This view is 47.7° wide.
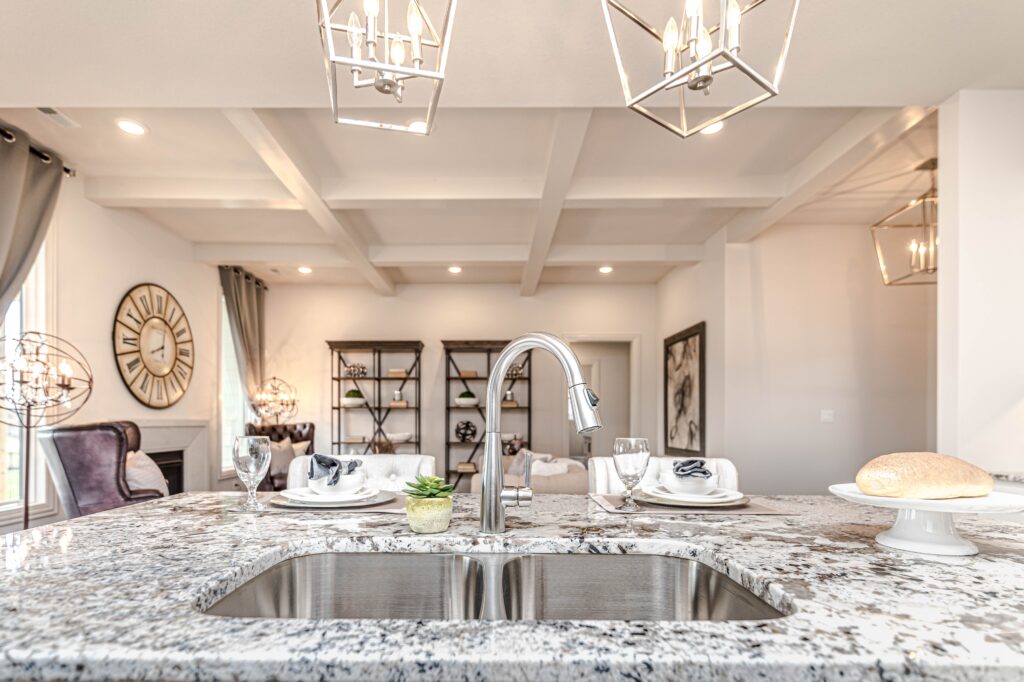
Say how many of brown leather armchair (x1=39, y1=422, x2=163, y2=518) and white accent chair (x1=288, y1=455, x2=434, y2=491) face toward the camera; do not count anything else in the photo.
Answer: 1

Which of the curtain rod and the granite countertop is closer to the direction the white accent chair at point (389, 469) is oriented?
the granite countertop

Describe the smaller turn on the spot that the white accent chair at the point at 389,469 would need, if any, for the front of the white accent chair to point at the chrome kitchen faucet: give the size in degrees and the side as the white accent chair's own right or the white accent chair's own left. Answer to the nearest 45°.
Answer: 0° — it already faces it

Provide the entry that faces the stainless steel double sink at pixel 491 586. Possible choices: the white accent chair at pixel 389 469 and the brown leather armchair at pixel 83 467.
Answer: the white accent chair
